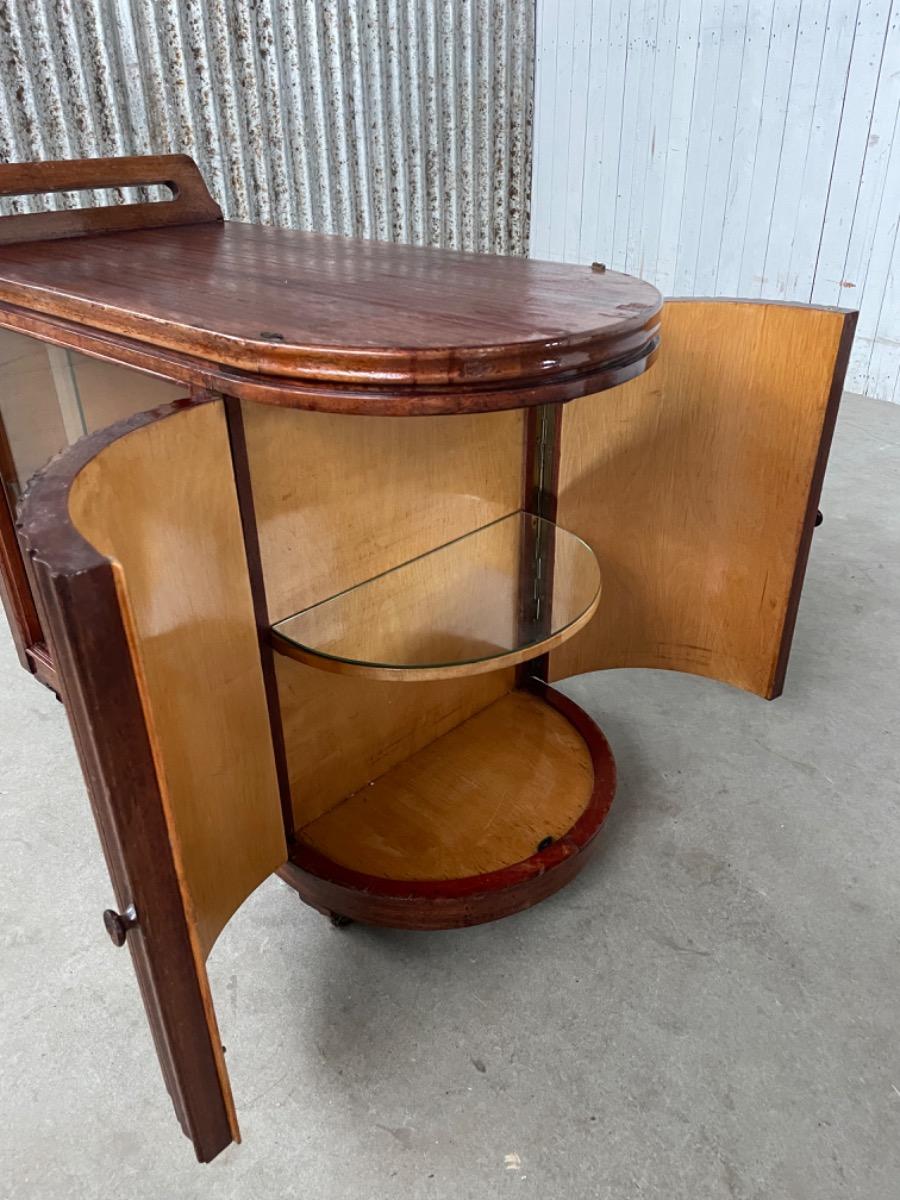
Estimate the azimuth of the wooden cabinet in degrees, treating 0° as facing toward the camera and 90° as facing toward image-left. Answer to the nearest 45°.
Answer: approximately 315°
